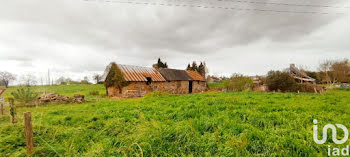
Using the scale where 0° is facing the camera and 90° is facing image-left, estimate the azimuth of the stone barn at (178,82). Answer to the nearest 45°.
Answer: approximately 0°

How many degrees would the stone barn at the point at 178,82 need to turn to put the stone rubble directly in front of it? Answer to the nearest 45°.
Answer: approximately 45° to its right

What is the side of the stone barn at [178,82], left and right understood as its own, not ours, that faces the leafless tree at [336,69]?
left

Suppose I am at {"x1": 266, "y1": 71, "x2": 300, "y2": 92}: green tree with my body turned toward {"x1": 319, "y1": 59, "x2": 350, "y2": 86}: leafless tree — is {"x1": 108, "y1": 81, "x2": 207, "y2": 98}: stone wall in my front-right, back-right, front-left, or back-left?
back-left

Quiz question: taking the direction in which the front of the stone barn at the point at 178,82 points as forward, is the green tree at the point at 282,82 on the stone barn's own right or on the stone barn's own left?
on the stone barn's own left

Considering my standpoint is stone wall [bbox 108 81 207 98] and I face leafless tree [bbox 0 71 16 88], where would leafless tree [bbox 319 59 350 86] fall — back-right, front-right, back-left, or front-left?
back-right

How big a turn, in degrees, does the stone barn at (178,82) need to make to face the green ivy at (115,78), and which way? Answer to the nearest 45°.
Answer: approximately 45° to its right

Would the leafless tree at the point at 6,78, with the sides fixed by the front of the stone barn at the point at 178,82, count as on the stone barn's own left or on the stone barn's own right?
on the stone barn's own right

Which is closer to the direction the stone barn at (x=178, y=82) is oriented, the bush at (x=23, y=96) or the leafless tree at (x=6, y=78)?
the bush
